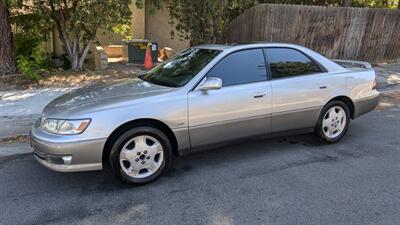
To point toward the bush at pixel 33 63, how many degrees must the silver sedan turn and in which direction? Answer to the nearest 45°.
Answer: approximately 90° to its right

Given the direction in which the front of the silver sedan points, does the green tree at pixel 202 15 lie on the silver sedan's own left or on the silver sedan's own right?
on the silver sedan's own right

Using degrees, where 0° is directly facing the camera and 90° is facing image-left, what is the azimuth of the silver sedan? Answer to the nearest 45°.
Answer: approximately 45°

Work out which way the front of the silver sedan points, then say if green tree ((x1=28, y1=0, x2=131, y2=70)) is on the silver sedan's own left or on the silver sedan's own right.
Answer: on the silver sedan's own right
